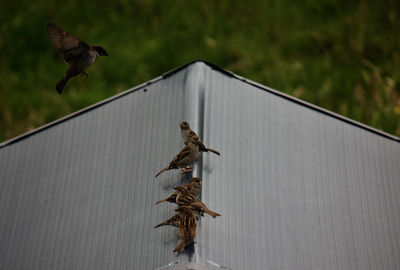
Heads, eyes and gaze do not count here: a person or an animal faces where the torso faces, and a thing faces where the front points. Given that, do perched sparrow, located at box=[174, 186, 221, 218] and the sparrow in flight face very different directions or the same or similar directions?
very different directions

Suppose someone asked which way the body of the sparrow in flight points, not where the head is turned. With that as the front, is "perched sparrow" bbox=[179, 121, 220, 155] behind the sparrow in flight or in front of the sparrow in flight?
in front

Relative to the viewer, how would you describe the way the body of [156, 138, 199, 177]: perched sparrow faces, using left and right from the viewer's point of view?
facing to the right of the viewer

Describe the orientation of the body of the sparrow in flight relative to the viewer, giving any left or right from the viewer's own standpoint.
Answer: facing to the right of the viewer

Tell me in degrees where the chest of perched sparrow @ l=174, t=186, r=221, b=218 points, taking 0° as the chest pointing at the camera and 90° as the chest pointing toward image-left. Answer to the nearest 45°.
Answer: approximately 90°

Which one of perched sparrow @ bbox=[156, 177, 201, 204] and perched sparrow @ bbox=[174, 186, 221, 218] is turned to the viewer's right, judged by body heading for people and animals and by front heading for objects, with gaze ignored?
perched sparrow @ bbox=[156, 177, 201, 204]

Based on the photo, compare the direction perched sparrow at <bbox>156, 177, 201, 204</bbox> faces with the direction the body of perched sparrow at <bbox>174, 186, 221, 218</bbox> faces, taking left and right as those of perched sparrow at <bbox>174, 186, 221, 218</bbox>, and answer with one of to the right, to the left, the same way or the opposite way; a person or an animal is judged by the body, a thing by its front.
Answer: the opposite way
